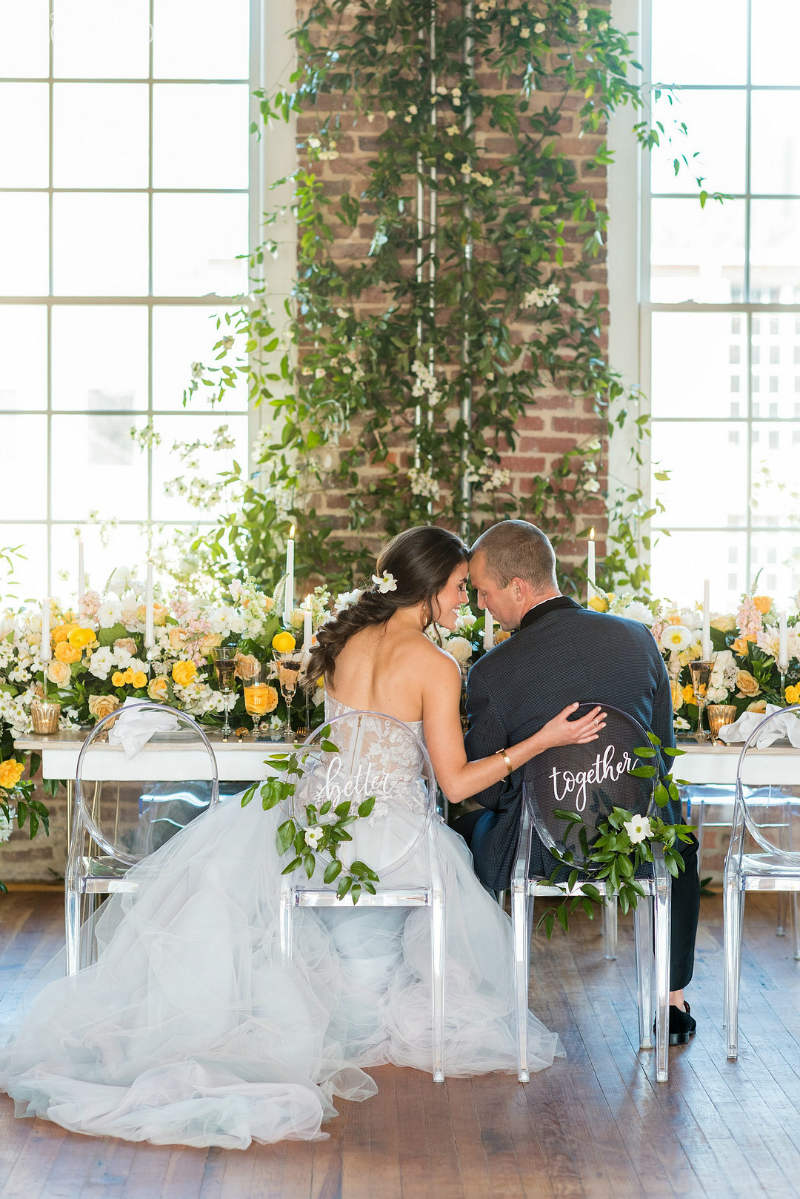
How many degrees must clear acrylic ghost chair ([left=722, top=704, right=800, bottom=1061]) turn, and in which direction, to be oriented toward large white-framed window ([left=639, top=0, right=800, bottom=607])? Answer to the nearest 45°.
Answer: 0° — it already faces it

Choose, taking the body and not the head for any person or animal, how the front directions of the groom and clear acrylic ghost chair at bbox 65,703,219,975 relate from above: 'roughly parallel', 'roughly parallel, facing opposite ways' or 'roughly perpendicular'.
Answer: roughly parallel

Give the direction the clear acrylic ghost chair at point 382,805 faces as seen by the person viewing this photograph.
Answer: facing away from the viewer

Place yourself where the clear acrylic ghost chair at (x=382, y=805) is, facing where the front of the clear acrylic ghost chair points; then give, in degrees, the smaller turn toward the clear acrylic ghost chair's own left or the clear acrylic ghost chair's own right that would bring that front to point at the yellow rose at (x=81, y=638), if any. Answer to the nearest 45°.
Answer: approximately 45° to the clear acrylic ghost chair's own left

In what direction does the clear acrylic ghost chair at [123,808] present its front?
away from the camera

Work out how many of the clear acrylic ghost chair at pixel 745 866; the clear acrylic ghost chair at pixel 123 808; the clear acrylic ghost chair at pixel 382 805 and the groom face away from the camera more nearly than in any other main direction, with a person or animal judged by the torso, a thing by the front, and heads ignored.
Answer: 4

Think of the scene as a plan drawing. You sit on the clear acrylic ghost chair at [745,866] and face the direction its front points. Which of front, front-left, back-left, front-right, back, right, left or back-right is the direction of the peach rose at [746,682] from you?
front

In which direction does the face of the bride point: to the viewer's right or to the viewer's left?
to the viewer's right

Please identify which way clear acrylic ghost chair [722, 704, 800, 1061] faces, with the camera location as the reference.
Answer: facing away from the viewer

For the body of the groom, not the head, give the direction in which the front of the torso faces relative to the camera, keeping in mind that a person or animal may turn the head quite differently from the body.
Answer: away from the camera

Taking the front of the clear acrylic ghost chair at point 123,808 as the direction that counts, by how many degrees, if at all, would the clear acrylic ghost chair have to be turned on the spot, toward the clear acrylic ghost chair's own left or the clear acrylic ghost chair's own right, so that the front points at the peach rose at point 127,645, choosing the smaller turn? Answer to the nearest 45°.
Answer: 0° — it already faces it
